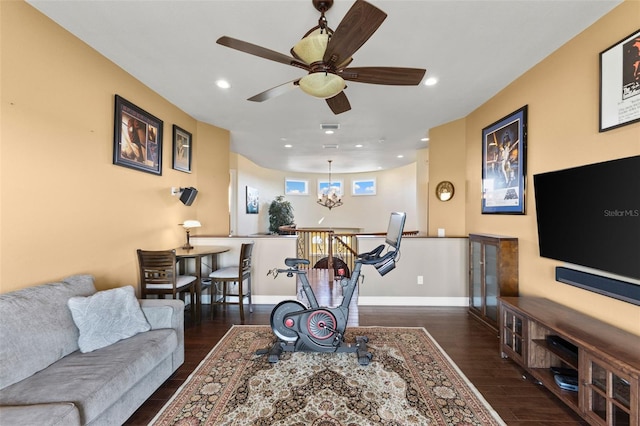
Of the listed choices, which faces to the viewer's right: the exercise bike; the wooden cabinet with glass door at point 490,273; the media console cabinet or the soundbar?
the exercise bike

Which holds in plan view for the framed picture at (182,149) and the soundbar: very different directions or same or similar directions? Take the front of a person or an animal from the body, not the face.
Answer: very different directions

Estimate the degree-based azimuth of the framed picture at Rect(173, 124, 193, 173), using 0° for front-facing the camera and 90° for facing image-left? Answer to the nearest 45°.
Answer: approximately 315°

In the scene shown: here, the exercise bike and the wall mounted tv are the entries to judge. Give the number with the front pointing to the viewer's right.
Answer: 1

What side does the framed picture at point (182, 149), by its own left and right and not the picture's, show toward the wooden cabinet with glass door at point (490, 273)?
front

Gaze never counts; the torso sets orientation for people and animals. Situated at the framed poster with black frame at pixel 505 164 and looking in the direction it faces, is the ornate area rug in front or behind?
in front

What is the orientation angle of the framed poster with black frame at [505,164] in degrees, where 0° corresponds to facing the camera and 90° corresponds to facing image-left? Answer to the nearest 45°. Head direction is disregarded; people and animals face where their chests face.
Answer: approximately 45°

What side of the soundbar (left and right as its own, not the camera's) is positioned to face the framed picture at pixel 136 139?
front

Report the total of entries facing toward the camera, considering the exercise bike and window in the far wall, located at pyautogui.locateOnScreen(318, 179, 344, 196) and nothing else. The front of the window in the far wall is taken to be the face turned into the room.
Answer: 1

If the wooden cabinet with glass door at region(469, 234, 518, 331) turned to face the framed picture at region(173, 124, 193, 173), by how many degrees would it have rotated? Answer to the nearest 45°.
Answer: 0° — it already faces it

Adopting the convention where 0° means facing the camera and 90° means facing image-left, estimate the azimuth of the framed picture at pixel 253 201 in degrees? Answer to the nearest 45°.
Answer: approximately 315°

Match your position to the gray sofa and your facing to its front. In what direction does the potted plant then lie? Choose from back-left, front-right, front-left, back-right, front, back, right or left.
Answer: left

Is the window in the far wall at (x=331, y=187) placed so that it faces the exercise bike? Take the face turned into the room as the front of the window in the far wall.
yes

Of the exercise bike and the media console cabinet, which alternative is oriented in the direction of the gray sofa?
the media console cabinet
